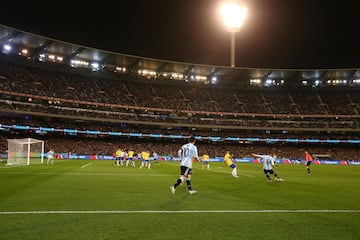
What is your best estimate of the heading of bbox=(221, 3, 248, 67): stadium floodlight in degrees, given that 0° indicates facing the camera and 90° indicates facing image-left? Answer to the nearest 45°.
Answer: approximately 0°

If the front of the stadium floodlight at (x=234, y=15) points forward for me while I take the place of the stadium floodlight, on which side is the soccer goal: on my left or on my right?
on my right
